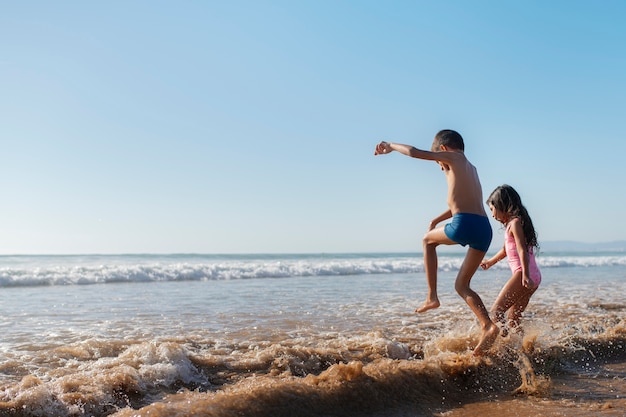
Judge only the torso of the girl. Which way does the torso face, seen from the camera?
to the viewer's left

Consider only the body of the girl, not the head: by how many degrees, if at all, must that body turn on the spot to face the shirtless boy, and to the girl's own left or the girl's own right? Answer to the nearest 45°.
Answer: approximately 45° to the girl's own left

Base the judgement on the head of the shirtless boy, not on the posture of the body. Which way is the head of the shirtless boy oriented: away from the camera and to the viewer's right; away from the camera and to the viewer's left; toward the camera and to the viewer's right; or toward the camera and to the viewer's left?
away from the camera and to the viewer's left

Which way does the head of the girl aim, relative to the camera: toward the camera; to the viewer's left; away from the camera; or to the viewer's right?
to the viewer's left
